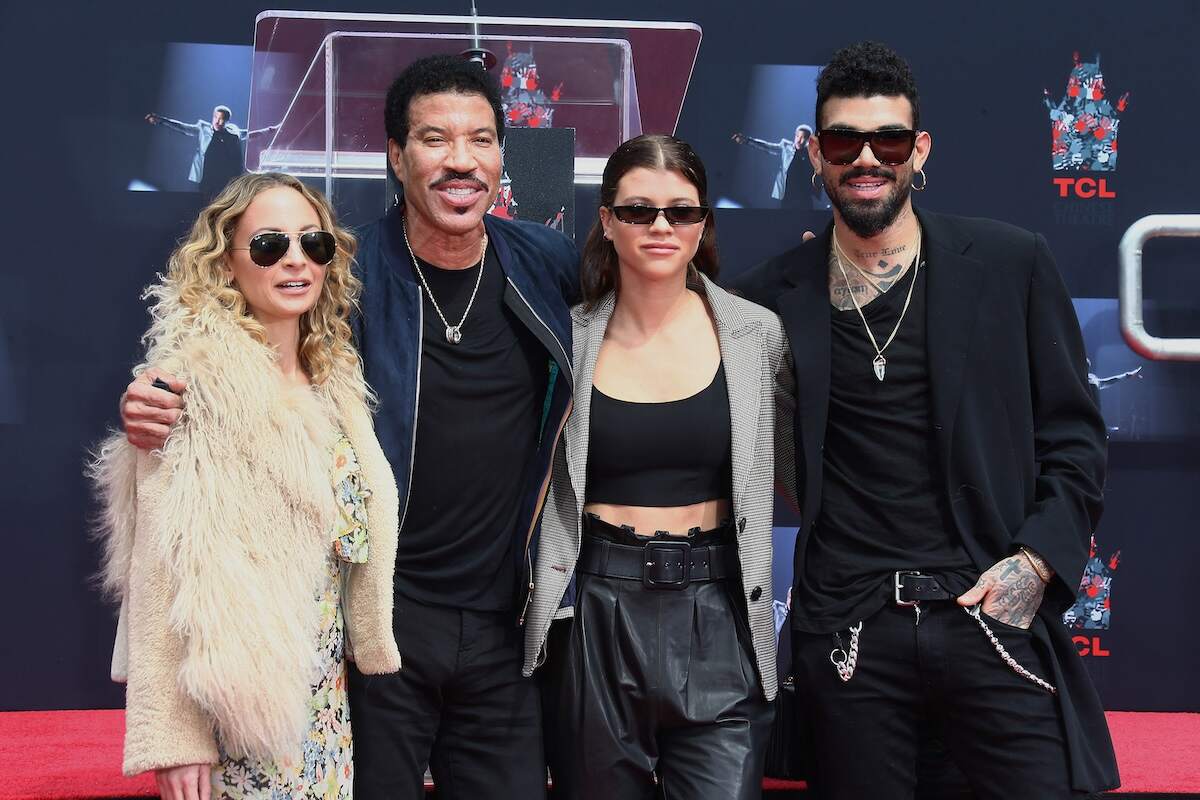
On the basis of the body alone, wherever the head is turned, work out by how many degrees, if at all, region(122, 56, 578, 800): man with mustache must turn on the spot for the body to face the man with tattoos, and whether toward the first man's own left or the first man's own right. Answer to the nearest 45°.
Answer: approximately 90° to the first man's own left

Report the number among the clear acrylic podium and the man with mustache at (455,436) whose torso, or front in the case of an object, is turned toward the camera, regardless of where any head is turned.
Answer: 2

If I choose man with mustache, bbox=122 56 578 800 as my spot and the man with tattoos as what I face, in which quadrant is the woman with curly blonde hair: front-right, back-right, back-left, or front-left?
back-right

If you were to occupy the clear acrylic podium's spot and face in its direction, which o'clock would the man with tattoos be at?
The man with tattoos is roughly at 10 o'clock from the clear acrylic podium.

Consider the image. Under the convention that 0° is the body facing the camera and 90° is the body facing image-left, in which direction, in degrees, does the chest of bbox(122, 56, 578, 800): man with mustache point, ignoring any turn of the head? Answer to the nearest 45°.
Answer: approximately 0°

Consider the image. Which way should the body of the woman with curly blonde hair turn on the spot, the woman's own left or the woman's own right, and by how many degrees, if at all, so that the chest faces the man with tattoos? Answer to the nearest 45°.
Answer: approximately 45° to the woman's own left

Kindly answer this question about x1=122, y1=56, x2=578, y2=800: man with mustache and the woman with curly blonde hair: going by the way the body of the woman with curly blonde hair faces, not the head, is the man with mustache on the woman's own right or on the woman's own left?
on the woman's own left
